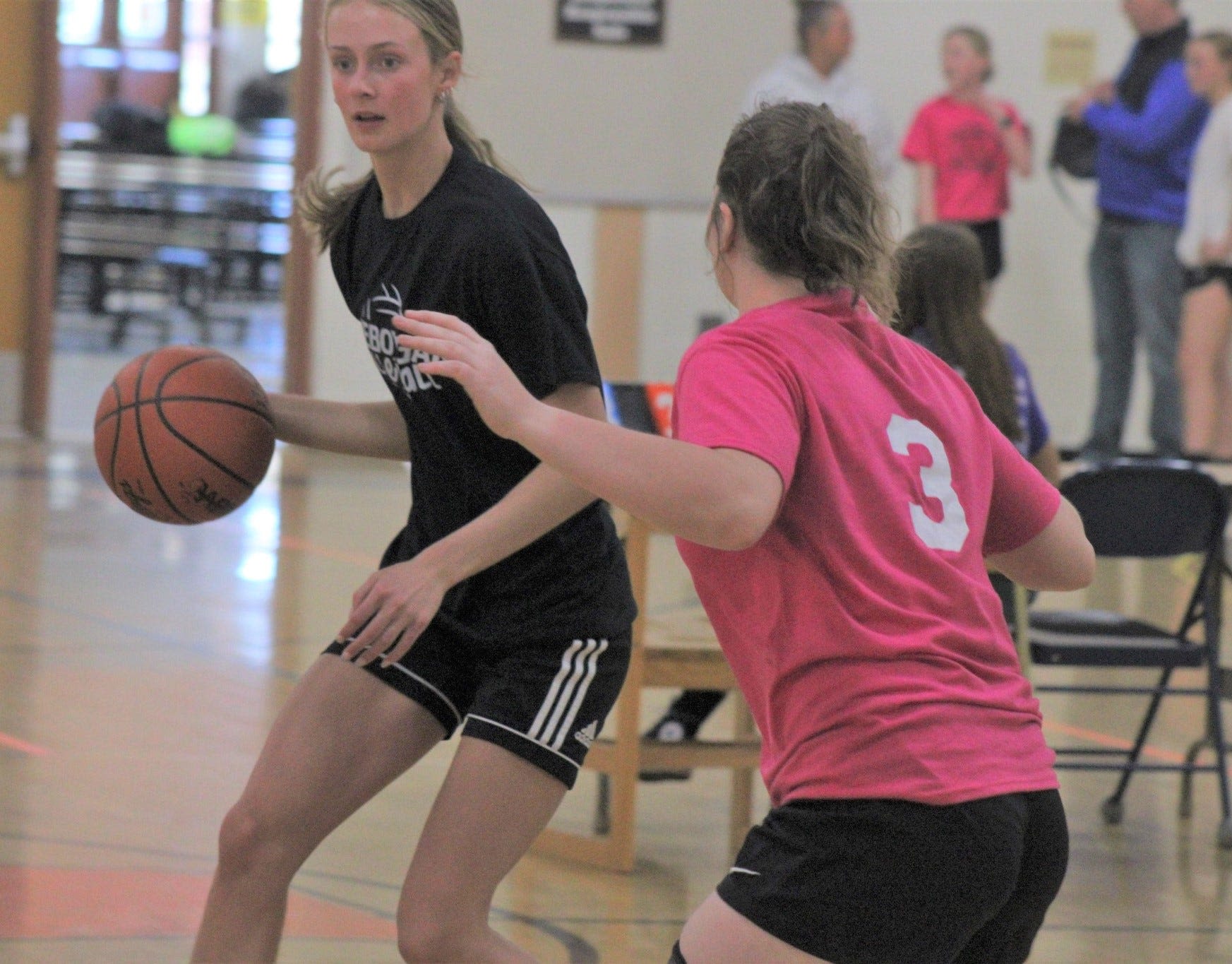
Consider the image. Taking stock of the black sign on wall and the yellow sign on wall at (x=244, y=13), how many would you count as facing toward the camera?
2

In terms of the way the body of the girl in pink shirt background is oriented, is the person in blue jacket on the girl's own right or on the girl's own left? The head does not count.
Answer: on the girl's own left

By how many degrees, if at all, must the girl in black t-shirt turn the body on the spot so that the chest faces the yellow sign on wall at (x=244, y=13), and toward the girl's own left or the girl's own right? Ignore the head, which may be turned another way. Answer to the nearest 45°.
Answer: approximately 135° to the girl's own right

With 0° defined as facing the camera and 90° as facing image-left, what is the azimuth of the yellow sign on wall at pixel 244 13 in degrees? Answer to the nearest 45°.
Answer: approximately 0°

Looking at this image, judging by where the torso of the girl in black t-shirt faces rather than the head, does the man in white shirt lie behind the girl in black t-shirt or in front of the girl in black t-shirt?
behind

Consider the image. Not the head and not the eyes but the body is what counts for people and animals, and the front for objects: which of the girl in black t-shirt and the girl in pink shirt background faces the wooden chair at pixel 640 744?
the girl in pink shirt background
